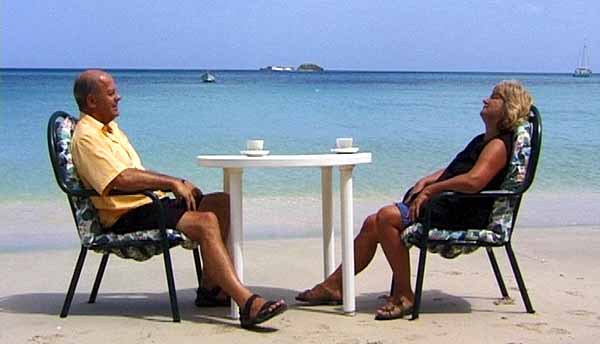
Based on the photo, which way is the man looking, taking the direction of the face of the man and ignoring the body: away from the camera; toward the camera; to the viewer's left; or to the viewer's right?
to the viewer's right

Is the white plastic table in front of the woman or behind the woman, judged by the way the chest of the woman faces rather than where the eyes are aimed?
in front

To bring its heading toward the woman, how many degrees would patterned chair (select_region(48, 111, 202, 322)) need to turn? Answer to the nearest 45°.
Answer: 0° — it already faces them

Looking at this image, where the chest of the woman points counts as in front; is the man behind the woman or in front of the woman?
in front

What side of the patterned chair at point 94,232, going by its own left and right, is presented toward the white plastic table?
front

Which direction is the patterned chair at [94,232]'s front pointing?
to the viewer's right

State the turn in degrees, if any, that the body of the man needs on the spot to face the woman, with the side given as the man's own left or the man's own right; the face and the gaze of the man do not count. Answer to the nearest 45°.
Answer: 0° — they already face them

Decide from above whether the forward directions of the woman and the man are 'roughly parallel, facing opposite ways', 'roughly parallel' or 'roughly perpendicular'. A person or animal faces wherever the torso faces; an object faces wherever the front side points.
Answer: roughly parallel, facing opposite ways

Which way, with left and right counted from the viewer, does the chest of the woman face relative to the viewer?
facing to the left of the viewer

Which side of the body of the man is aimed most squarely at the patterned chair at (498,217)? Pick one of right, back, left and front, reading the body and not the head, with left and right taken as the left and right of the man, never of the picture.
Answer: front

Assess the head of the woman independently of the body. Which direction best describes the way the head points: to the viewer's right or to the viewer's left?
to the viewer's left

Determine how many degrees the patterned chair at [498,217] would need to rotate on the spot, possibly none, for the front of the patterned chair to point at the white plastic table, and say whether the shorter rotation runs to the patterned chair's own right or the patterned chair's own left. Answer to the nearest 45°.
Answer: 0° — it already faces it

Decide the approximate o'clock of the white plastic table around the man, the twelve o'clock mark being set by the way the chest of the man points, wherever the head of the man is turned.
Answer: The white plastic table is roughly at 12 o'clock from the man.

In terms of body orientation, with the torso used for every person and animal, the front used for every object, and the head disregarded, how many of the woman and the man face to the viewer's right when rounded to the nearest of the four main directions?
1

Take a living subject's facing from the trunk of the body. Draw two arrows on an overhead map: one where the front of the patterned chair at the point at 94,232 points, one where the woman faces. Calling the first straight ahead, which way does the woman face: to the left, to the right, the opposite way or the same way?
the opposite way

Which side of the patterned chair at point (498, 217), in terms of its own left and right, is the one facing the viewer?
left

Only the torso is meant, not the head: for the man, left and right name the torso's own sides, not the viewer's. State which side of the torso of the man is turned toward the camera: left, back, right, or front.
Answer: right
